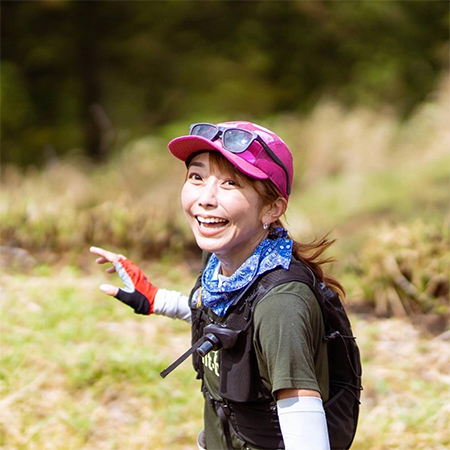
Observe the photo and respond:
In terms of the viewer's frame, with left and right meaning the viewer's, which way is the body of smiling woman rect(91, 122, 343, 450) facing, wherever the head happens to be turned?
facing the viewer and to the left of the viewer
